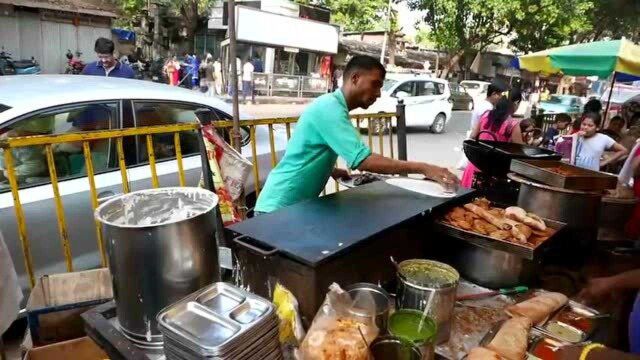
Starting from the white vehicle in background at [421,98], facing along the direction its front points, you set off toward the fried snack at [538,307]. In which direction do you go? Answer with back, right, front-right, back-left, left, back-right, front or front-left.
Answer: front-left

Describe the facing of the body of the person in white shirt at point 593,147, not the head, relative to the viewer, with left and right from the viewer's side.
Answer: facing the viewer and to the left of the viewer

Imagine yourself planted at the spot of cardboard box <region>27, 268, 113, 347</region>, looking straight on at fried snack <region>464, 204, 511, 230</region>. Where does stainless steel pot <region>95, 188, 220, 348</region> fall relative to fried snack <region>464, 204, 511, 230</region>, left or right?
right

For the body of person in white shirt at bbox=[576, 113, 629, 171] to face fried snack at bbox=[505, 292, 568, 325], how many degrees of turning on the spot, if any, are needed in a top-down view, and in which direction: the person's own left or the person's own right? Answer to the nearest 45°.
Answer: approximately 45° to the person's own left

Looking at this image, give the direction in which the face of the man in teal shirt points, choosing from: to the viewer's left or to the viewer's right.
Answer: to the viewer's right

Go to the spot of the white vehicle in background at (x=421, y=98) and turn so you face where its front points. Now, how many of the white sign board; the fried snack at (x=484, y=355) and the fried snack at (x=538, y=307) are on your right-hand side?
1

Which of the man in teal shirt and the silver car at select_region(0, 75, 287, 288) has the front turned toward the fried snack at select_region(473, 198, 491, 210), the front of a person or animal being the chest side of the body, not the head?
the man in teal shirt

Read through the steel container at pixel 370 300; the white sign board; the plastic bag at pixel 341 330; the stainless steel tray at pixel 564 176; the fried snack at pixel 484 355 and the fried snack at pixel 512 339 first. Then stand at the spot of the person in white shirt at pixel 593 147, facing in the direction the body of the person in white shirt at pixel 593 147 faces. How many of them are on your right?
1

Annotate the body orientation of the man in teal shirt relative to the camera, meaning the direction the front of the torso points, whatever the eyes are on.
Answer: to the viewer's right
